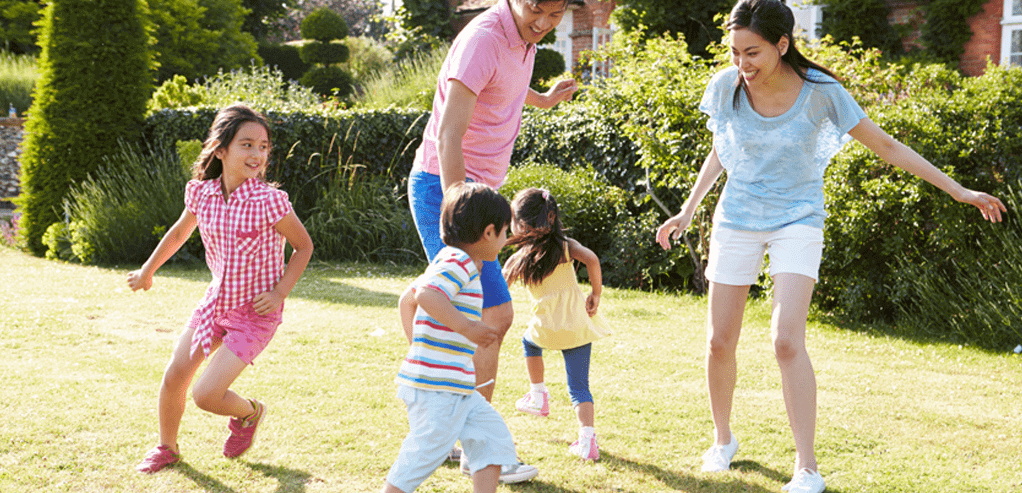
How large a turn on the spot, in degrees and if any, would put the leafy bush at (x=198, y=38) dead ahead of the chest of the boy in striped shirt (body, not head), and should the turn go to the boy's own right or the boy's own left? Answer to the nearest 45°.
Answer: approximately 90° to the boy's own left

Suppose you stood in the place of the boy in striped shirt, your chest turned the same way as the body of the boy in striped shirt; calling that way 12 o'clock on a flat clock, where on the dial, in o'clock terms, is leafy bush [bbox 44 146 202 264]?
The leafy bush is roughly at 8 o'clock from the boy in striped shirt.

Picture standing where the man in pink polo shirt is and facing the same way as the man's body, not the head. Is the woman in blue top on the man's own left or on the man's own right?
on the man's own left

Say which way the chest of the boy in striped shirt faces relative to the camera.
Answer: to the viewer's right

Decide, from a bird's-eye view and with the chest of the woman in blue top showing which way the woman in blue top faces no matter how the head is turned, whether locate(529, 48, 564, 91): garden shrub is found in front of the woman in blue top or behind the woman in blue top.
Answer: behind

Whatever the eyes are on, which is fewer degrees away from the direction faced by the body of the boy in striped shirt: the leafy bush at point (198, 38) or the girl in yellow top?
the girl in yellow top

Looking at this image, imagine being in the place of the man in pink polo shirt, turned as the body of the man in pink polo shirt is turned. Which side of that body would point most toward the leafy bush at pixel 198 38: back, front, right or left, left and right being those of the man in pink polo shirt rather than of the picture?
back

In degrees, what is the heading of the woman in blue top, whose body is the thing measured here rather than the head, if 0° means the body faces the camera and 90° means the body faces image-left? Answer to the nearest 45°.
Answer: approximately 0°

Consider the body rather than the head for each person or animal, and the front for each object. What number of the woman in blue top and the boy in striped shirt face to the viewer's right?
1

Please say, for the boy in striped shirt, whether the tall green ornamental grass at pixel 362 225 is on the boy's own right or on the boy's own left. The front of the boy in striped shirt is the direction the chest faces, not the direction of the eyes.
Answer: on the boy's own left

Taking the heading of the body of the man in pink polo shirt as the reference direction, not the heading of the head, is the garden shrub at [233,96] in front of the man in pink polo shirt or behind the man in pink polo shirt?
behind

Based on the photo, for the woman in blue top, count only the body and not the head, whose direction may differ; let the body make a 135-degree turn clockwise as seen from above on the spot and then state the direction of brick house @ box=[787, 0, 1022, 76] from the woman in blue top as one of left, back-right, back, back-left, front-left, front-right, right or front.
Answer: front-right
